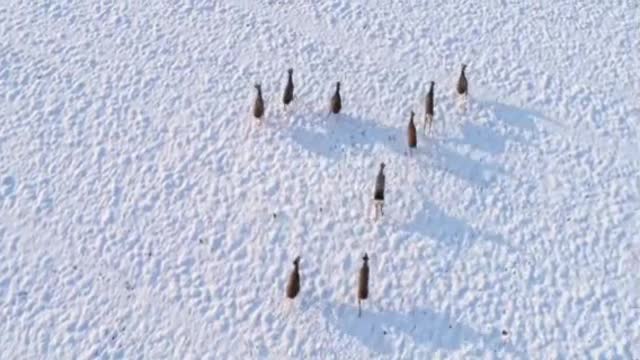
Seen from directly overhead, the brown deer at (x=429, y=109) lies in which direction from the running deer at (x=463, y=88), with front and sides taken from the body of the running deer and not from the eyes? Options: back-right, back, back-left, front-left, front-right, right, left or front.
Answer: back-left

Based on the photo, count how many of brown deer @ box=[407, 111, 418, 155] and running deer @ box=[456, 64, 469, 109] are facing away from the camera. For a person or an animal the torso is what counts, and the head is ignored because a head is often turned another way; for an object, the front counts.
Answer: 2

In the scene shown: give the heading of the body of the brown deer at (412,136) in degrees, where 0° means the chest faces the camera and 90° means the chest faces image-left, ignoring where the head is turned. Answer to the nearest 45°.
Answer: approximately 180°

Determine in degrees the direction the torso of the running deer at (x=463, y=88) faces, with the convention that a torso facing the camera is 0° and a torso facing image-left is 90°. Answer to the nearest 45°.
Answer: approximately 180°

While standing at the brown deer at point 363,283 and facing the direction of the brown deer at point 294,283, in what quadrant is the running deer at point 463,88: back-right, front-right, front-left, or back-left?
back-right

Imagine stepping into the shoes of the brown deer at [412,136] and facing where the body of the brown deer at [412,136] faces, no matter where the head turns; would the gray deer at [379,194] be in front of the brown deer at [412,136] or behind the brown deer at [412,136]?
behind

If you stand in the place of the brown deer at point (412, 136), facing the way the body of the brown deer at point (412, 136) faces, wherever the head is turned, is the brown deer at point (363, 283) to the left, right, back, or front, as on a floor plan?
back

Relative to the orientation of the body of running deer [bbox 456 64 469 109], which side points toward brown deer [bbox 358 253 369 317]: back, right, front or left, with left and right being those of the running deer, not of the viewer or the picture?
back

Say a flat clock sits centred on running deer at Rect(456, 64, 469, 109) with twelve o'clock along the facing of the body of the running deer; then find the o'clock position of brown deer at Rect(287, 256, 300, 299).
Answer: The brown deer is roughly at 7 o'clock from the running deer.

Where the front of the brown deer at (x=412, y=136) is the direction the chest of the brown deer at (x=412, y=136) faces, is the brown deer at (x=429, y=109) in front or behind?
in front

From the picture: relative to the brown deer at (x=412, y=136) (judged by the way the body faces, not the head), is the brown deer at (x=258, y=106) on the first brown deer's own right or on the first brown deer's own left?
on the first brown deer's own left
